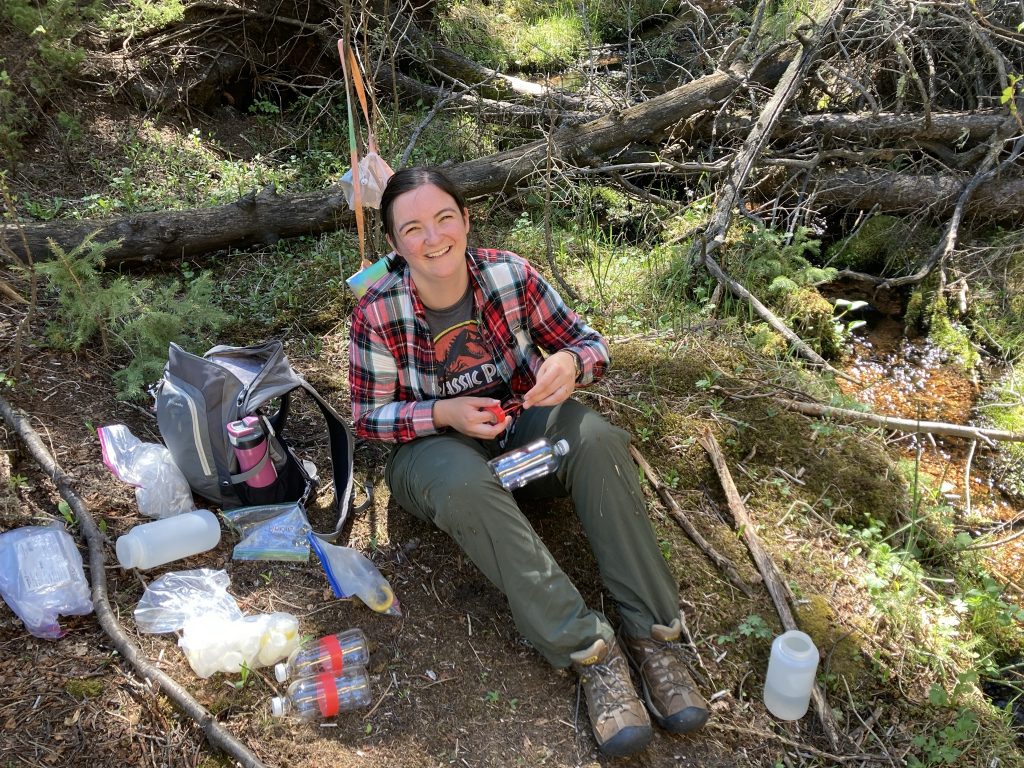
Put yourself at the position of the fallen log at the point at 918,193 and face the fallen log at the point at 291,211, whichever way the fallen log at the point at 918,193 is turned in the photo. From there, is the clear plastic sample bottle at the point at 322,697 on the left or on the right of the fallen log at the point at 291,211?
left

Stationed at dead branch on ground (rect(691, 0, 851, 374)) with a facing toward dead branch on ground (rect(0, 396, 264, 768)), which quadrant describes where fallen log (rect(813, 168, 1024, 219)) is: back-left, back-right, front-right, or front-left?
back-left

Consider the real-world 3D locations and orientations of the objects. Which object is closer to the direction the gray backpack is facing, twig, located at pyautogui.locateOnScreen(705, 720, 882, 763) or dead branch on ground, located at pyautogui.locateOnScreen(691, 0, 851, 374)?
the twig

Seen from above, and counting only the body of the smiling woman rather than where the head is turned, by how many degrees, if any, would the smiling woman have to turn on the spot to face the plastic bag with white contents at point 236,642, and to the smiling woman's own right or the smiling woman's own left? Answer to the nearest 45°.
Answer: approximately 90° to the smiling woman's own right

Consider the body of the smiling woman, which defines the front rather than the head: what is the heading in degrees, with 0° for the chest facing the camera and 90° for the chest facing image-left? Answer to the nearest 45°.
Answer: approximately 315°

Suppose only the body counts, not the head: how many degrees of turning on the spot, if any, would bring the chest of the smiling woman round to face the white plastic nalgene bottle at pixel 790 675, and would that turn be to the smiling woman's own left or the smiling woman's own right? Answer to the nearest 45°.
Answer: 0° — they already face it

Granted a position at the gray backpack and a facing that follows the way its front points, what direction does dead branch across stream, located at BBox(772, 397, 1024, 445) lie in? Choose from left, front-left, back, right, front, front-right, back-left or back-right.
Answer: back-left

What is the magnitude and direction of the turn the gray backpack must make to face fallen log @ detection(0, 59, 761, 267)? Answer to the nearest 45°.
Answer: approximately 135° to its right

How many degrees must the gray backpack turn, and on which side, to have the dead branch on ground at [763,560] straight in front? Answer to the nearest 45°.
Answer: approximately 90° to its left
